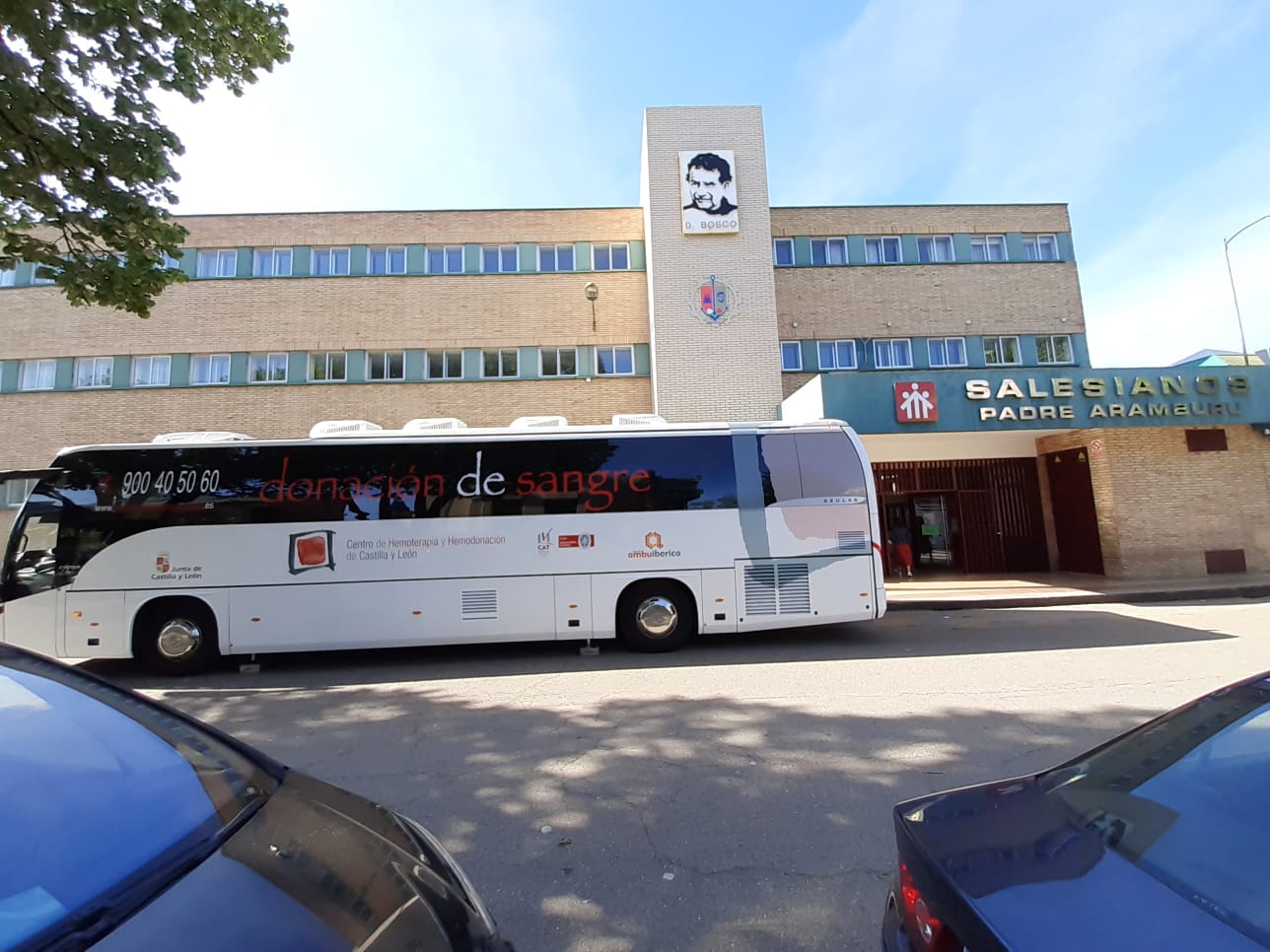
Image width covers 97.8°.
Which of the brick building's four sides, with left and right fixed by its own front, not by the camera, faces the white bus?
front

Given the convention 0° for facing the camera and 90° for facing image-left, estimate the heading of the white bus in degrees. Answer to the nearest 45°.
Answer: approximately 90°

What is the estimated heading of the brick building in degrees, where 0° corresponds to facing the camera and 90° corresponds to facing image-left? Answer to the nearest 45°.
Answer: approximately 0°

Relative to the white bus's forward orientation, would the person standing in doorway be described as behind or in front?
behind

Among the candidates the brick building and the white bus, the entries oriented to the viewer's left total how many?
1

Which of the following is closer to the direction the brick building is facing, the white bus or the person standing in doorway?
the white bus

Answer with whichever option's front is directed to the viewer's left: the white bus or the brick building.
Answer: the white bus

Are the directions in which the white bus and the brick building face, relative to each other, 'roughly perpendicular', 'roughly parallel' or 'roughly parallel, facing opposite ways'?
roughly perpendicular
